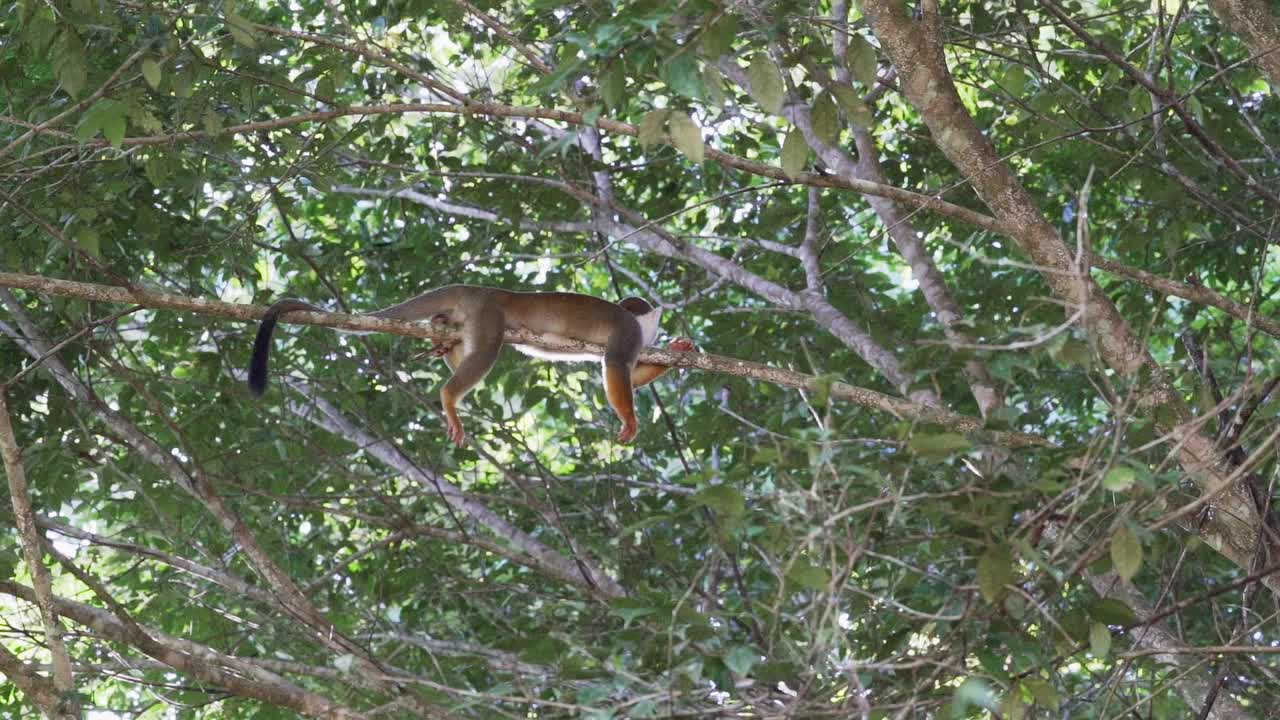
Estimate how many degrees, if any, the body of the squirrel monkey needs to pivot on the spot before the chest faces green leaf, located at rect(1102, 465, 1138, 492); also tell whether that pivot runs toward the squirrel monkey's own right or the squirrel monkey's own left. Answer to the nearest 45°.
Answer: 0° — it already faces it

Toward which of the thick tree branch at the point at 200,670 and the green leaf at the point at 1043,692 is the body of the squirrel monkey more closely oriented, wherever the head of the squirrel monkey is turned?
the green leaf

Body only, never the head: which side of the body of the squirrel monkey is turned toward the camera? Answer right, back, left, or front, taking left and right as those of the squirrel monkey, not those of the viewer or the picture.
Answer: right

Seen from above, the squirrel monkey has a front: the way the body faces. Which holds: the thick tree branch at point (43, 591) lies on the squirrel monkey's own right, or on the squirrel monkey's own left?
on the squirrel monkey's own right

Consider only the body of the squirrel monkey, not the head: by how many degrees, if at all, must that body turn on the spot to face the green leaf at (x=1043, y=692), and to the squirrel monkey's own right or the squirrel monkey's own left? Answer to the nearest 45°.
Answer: approximately 90° to the squirrel monkey's own right

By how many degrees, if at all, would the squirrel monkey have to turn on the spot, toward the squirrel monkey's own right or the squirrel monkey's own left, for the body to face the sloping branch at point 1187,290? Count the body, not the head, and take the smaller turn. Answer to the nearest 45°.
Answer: approximately 45° to the squirrel monkey's own right
